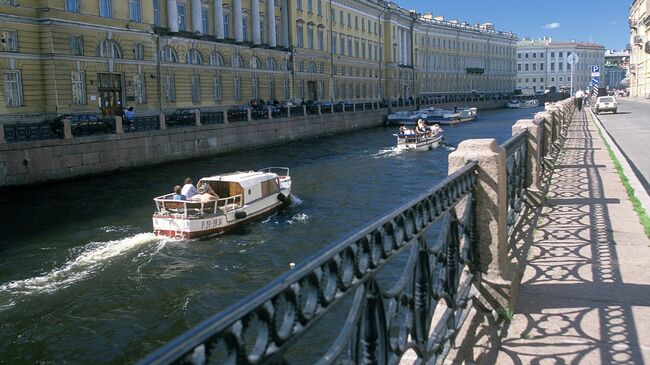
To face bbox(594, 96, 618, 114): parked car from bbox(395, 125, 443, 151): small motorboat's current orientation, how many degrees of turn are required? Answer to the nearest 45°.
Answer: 0° — it already faces it

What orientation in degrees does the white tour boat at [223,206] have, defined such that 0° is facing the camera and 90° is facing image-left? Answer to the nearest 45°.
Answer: approximately 225°

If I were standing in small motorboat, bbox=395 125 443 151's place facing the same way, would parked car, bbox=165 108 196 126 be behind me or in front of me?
behind

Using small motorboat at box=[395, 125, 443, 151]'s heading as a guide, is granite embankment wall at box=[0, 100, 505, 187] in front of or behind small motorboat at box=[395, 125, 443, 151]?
behind

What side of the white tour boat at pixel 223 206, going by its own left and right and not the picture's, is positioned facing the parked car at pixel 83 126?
left

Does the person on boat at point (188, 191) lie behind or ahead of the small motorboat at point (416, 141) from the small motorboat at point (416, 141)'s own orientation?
behind

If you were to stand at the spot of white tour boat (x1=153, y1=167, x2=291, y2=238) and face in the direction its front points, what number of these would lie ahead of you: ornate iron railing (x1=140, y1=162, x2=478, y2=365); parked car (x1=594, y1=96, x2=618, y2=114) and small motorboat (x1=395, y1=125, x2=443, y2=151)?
2
